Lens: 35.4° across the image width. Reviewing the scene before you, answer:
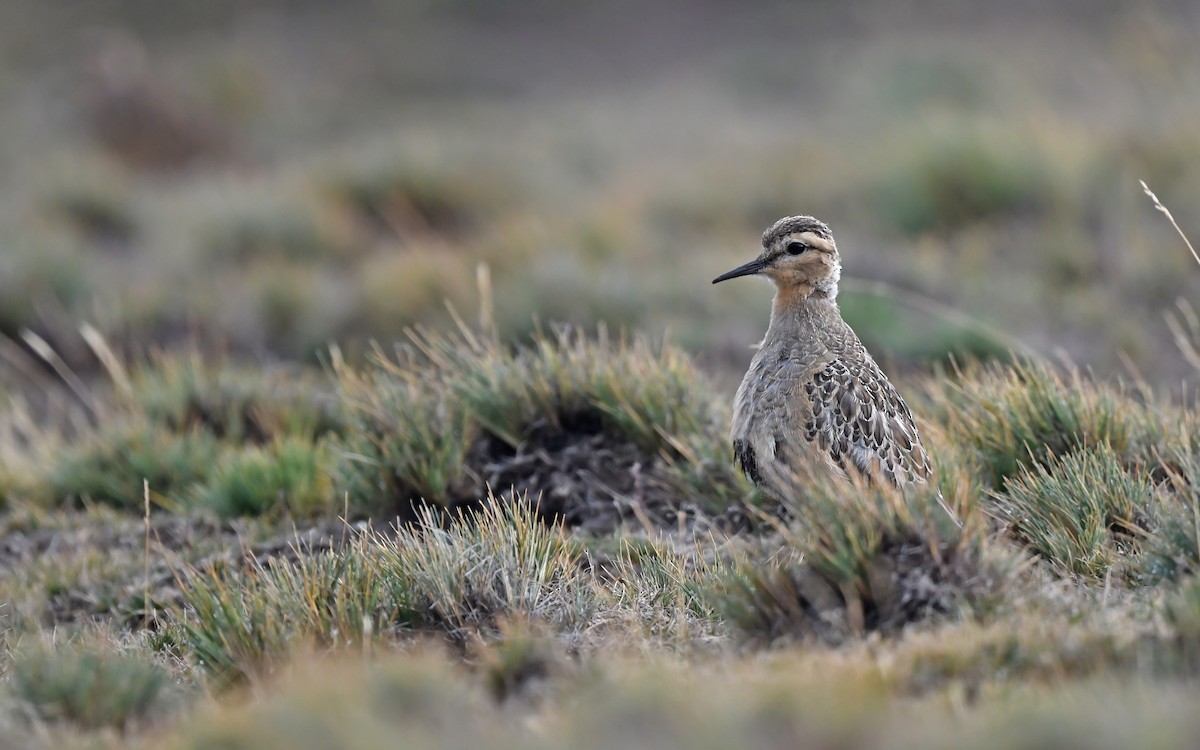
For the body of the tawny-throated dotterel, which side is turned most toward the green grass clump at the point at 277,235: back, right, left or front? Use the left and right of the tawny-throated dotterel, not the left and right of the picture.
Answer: right

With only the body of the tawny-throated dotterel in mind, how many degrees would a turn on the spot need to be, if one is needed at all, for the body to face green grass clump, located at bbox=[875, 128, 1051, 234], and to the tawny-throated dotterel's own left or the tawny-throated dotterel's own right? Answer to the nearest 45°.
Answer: approximately 135° to the tawny-throated dotterel's own right

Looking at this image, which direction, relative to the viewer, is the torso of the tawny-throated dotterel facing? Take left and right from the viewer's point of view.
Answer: facing the viewer and to the left of the viewer

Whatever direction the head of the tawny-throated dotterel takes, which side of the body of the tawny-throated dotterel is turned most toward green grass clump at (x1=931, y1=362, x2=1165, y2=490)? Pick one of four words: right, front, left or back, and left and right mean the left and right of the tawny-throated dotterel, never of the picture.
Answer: back

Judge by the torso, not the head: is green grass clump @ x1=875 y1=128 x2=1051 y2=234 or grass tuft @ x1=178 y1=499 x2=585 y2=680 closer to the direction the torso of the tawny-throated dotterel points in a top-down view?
the grass tuft

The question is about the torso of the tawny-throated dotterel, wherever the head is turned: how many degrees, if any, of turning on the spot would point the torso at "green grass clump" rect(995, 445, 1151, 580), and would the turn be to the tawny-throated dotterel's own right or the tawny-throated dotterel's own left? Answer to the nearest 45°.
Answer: approximately 135° to the tawny-throated dotterel's own left

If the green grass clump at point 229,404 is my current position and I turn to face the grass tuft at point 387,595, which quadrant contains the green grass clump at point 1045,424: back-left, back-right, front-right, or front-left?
front-left

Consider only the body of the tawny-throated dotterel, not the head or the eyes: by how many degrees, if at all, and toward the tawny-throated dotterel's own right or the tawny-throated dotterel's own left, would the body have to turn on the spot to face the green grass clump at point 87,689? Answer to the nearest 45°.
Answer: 0° — it already faces it

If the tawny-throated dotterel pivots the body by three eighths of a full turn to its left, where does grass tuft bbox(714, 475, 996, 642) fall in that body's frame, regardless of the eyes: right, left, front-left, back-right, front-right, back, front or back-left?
right

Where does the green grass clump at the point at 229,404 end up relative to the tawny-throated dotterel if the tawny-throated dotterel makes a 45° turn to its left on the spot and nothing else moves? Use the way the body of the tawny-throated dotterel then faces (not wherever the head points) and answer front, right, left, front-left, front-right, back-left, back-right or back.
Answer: back-right

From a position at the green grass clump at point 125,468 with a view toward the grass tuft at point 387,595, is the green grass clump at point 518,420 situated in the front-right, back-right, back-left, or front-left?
front-left
